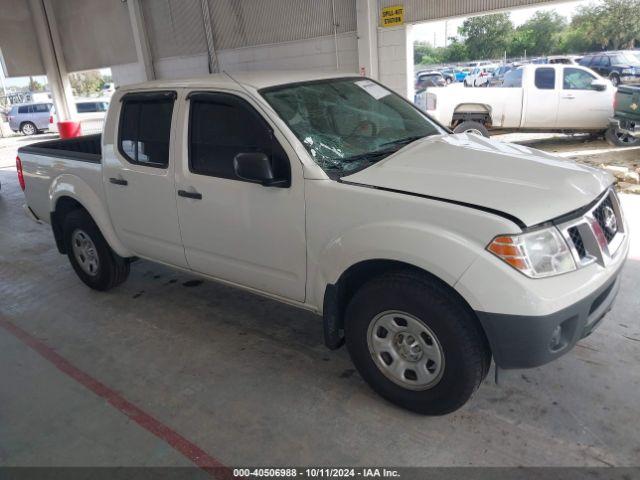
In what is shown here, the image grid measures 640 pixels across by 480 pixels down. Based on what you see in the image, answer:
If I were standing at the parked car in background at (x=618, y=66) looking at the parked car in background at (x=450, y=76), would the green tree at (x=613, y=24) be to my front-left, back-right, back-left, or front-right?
front-right

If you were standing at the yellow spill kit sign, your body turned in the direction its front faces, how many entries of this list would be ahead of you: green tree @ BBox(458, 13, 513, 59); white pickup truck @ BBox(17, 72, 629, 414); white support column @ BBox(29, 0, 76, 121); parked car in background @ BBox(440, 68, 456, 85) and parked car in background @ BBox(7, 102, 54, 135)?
1

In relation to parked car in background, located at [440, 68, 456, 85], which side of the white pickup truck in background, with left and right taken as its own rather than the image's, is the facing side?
left

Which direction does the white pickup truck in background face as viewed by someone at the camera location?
facing to the right of the viewer

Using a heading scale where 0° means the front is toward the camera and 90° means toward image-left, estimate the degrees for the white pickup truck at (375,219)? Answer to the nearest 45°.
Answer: approximately 315°

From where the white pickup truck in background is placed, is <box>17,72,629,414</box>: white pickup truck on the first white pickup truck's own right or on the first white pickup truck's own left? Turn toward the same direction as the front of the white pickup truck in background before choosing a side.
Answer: on the first white pickup truck's own right

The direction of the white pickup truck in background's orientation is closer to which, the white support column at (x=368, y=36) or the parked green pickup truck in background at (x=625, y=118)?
the parked green pickup truck in background

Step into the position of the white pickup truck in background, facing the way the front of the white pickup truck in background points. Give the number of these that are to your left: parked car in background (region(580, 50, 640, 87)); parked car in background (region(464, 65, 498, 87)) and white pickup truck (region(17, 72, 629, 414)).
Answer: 2

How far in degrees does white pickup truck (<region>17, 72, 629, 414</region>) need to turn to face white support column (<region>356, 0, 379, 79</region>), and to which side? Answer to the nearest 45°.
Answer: approximately 135° to its left

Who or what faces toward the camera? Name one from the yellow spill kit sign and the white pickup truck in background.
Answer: the yellow spill kit sign

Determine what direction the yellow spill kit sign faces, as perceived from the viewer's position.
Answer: facing the viewer

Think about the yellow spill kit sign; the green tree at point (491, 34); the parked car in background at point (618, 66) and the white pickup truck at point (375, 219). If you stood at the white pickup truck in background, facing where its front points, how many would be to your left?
2

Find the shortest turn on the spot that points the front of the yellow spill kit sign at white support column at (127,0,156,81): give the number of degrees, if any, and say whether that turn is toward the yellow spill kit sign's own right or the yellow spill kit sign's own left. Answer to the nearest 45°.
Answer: approximately 135° to the yellow spill kit sign's own right

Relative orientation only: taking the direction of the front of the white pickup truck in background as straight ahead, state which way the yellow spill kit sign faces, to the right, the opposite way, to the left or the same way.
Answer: to the right

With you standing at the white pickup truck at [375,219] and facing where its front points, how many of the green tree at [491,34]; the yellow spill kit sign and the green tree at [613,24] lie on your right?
0

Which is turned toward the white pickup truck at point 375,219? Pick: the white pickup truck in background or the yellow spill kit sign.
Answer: the yellow spill kit sign
